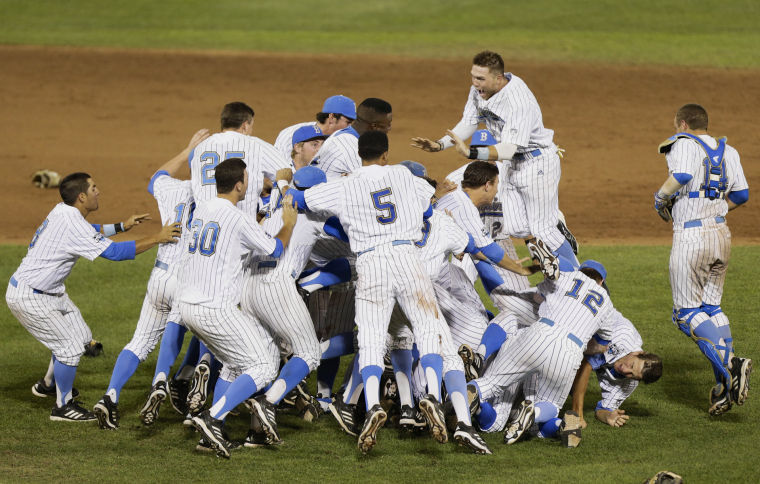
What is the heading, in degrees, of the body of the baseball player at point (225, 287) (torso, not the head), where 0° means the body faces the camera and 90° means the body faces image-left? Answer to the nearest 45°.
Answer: approximately 225°

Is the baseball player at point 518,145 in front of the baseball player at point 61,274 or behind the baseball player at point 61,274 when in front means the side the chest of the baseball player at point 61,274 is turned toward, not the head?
in front

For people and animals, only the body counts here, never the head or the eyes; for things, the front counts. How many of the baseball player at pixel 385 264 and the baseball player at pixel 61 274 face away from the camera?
1

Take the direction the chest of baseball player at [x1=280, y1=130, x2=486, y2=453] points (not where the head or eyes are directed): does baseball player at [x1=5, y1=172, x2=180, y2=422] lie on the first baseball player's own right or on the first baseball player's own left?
on the first baseball player's own left

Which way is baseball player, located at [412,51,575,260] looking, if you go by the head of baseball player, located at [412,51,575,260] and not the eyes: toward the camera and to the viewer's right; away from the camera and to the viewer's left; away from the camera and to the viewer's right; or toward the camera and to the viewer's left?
toward the camera and to the viewer's left

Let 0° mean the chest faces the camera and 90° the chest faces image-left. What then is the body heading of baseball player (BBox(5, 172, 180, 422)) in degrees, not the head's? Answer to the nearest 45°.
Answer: approximately 270°

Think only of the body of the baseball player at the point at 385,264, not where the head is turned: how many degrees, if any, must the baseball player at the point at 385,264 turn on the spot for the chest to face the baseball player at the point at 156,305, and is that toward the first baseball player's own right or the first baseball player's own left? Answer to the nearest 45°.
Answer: approximately 45° to the first baseball player's own left

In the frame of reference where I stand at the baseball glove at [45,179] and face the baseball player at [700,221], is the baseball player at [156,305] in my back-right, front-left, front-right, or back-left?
front-right

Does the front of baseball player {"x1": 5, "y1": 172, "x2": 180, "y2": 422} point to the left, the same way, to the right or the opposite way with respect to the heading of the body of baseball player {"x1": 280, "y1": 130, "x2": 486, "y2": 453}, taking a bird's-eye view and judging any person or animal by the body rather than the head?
to the right

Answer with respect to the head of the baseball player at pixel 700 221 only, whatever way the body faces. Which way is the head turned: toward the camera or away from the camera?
away from the camera

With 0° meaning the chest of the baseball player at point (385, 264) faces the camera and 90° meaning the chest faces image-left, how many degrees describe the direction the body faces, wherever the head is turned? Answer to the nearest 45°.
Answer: approximately 180°

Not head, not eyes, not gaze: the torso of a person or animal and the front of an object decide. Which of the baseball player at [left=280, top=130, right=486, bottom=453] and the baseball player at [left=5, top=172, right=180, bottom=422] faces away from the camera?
the baseball player at [left=280, top=130, right=486, bottom=453]

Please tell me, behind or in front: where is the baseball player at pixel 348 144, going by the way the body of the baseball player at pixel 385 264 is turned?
in front
